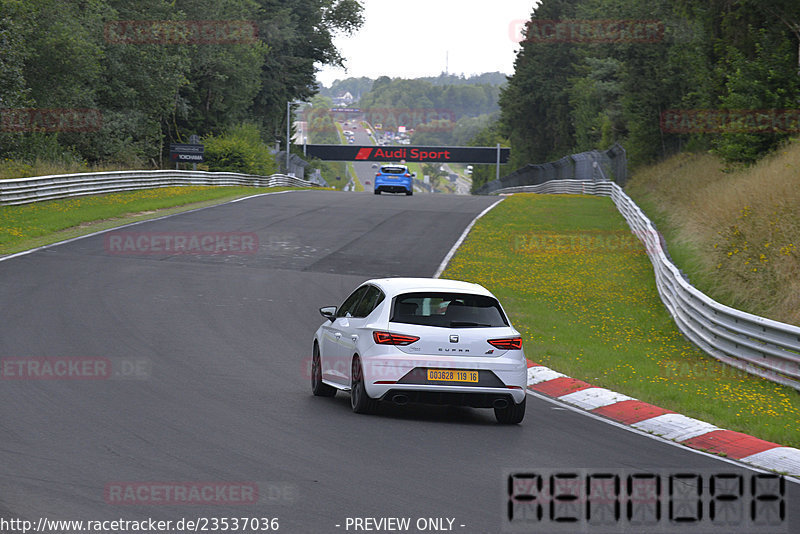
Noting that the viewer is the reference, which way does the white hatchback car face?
facing away from the viewer and to the left of the viewer

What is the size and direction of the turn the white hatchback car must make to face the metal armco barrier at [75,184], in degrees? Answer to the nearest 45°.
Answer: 0° — it already faces it

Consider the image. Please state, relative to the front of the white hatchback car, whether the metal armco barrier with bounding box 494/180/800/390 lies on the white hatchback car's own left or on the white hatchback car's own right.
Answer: on the white hatchback car's own right
